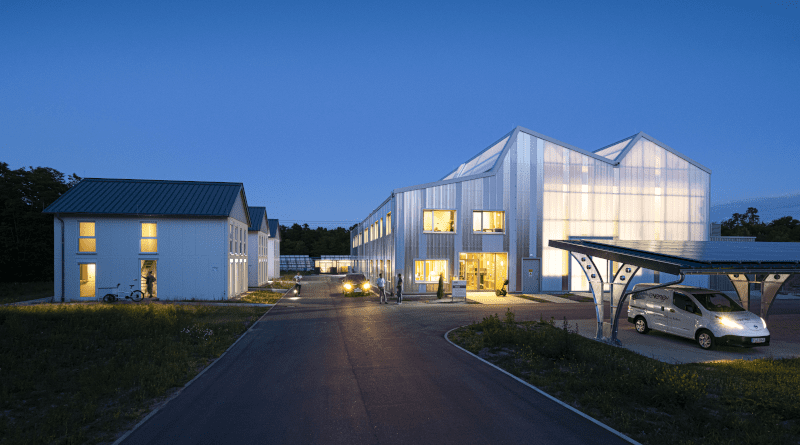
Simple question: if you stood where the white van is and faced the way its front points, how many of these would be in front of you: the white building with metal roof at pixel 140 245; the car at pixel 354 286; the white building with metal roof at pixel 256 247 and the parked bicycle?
0

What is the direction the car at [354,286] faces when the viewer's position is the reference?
facing the viewer

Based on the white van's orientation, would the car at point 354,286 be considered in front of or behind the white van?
behind

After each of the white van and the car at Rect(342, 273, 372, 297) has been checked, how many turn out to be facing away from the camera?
0

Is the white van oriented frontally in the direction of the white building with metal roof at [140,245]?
no

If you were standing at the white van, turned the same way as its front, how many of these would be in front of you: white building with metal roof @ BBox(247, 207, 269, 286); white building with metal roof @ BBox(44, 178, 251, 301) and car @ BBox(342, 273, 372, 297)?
0

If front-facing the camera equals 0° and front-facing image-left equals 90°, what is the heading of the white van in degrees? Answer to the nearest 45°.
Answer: approximately 315°

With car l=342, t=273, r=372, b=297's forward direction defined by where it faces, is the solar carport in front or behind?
in front
